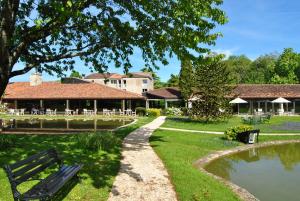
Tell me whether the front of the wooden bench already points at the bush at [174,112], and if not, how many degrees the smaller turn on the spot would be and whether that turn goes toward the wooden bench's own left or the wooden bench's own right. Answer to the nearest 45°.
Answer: approximately 90° to the wooden bench's own left

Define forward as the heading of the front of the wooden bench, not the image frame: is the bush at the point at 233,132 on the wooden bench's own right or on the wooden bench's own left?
on the wooden bench's own left

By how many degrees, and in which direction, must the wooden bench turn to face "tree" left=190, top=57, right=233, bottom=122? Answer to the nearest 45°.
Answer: approximately 90° to its left
